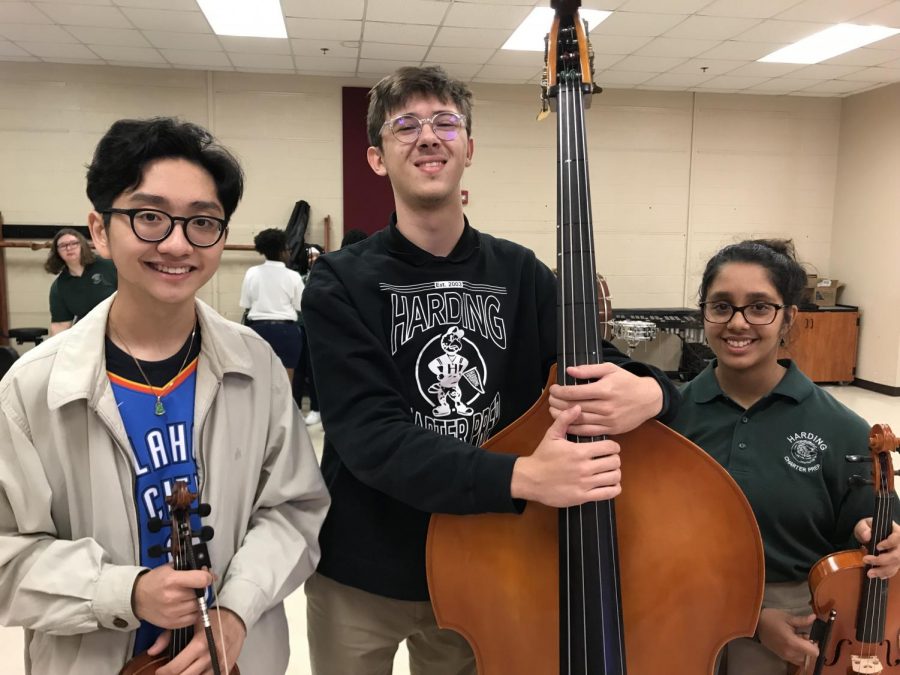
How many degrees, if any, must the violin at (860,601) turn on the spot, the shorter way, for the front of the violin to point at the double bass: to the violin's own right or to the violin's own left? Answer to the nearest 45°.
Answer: approximately 45° to the violin's own right

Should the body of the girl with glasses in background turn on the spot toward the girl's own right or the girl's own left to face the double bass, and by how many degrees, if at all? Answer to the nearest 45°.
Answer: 0° — they already face it

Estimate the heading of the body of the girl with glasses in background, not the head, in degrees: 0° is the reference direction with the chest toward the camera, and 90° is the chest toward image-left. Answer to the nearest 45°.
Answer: approximately 0°

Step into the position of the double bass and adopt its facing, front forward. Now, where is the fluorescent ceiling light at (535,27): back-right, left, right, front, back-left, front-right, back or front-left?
back

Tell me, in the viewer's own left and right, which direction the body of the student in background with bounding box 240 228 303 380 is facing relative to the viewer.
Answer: facing away from the viewer

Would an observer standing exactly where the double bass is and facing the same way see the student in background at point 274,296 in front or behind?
behind

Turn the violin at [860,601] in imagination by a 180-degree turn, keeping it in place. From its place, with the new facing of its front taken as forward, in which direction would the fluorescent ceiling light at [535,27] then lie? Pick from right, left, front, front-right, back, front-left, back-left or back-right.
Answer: front-left

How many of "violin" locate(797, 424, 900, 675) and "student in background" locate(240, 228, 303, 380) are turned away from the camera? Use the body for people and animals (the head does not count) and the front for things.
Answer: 1

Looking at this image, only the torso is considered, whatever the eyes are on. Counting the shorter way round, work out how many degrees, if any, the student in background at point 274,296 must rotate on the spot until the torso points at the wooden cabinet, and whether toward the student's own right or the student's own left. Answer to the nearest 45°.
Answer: approximately 90° to the student's own right

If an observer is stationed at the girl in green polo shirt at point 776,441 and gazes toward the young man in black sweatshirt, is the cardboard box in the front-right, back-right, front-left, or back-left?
back-right

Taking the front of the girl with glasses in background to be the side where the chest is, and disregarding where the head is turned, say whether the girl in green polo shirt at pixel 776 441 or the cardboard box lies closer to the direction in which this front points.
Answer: the girl in green polo shirt

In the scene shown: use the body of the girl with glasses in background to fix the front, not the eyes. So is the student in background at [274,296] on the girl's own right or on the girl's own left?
on the girl's own left

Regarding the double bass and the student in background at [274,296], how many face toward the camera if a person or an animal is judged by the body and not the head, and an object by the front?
1

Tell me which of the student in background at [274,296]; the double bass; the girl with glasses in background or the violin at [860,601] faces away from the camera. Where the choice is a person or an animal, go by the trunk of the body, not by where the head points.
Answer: the student in background
